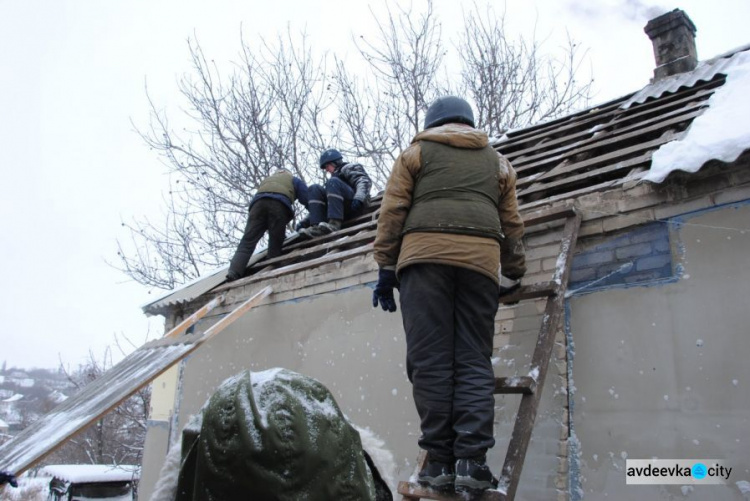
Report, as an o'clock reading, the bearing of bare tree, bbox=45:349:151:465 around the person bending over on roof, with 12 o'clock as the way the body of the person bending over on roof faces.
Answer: The bare tree is roughly at 10 o'clock from the person bending over on roof.

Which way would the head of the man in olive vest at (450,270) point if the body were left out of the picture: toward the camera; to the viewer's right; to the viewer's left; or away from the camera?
away from the camera

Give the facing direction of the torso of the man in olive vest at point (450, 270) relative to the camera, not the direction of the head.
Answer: away from the camera

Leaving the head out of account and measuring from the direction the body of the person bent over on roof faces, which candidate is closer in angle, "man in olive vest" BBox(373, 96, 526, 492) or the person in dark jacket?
the person in dark jacket

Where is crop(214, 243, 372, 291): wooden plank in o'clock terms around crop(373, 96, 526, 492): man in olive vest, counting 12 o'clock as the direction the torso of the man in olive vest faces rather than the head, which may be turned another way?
The wooden plank is roughly at 11 o'clock from the man in olive vest.
